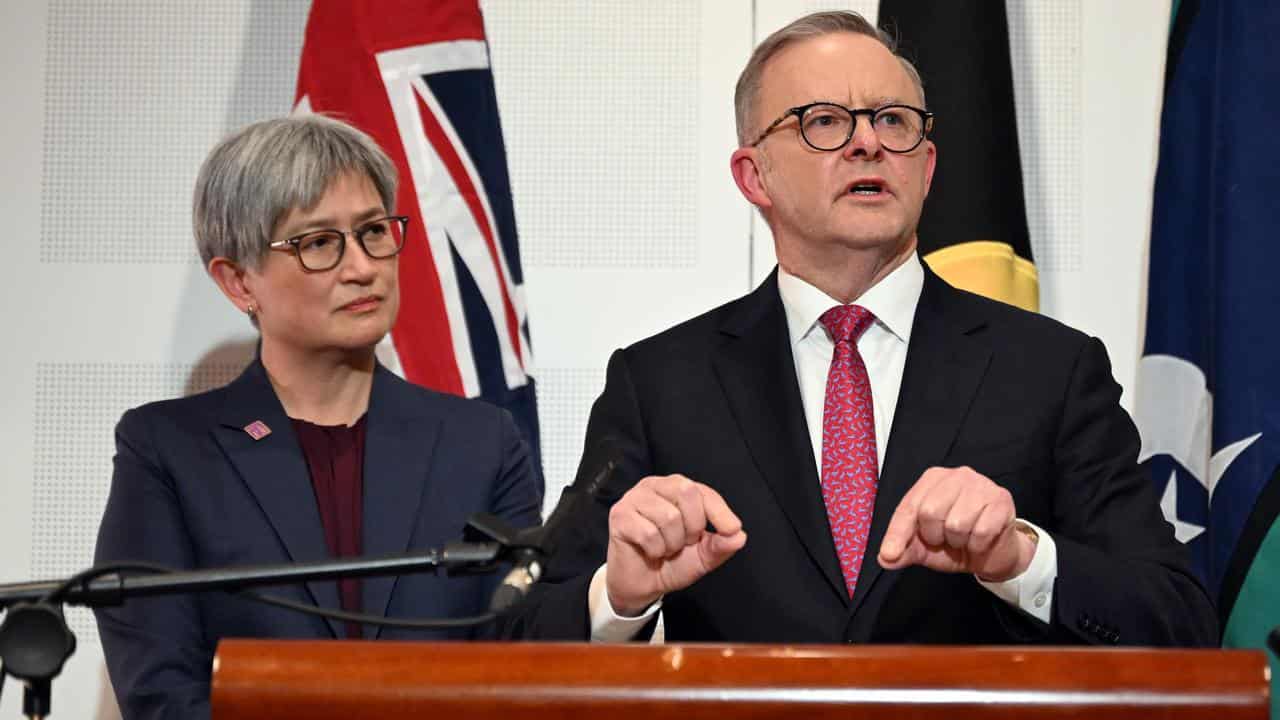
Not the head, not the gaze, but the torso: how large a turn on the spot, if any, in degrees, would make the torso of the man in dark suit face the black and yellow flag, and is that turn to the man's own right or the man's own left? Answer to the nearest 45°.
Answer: approximately 180°

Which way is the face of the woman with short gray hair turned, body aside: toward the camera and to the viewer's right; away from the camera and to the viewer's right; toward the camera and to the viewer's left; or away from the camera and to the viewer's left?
toward the camera and to the viewer's right

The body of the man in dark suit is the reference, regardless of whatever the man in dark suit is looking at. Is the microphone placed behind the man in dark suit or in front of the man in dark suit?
in front

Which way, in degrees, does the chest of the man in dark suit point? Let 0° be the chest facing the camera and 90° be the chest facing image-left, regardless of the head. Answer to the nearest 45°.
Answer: approximately 0°

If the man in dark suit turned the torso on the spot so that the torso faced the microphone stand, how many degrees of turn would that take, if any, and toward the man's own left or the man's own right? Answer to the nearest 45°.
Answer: approximately 45° to the man's own right

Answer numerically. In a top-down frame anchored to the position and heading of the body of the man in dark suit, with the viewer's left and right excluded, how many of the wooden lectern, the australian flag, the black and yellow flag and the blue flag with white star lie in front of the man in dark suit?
1

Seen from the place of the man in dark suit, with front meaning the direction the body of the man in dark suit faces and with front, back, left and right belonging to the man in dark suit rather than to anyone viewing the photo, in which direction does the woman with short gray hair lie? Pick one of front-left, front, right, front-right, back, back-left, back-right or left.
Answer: right

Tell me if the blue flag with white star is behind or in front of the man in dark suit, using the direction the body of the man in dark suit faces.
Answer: behind

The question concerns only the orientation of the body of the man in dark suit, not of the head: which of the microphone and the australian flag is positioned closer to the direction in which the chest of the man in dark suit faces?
the microphone

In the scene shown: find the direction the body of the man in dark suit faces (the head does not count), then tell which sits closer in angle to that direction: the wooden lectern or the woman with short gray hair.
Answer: the wooden lectern

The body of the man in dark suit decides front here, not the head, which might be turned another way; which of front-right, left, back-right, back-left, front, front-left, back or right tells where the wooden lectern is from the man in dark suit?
front
